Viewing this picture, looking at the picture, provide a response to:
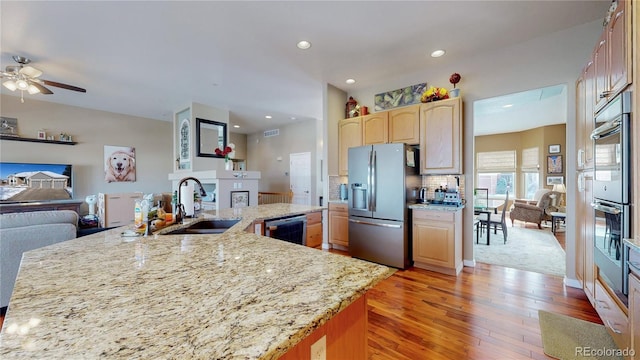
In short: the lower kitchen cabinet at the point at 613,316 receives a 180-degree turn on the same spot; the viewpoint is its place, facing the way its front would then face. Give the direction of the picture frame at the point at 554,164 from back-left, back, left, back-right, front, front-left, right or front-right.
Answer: left

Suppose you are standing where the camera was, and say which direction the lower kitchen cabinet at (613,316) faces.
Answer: facing to the left of the viewer

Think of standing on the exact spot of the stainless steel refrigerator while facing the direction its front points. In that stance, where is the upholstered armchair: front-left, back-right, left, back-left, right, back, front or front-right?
back

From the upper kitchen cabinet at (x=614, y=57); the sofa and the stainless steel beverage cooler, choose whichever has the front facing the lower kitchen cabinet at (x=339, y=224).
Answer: the upper kitchen cabinet

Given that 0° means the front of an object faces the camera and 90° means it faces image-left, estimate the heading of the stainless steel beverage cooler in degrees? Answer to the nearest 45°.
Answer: approximately 45°

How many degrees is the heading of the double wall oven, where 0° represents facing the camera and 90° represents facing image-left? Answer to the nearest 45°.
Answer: approximately 90°

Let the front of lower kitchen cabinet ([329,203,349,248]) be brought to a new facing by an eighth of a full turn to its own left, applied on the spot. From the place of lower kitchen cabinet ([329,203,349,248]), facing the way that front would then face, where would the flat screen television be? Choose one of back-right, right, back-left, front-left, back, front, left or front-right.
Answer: right

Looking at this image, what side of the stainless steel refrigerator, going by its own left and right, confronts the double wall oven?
left

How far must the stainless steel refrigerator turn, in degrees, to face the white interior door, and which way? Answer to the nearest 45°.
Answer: approximately 90° to its right

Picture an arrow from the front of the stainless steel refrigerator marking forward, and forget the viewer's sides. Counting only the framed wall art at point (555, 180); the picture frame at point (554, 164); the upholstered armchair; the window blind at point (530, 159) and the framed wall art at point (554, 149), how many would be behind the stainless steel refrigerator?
5

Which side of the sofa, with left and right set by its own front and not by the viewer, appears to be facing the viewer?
back

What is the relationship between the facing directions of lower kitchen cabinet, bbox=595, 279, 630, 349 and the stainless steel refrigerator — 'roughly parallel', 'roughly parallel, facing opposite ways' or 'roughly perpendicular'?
roughly perpendicular

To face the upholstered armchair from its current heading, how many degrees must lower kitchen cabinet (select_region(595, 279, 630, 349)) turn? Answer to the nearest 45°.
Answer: approximately 90° to its right

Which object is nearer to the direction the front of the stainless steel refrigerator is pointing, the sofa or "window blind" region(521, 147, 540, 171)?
the sofa
